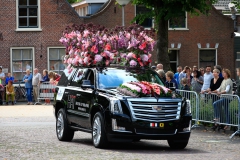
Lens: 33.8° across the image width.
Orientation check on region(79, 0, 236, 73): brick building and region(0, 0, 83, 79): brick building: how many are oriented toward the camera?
2

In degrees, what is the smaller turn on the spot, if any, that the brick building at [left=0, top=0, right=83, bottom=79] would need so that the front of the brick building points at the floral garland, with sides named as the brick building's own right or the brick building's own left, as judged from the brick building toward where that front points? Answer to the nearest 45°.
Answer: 0° — it already faces it

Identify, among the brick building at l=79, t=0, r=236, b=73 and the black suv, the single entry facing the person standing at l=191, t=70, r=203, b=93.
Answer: the brick building

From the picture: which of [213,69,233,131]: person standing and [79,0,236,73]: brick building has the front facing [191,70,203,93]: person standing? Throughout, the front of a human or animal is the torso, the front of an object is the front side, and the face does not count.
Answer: the brick building

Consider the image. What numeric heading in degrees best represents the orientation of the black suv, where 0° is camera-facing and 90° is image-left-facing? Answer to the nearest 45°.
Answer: approximately 315°

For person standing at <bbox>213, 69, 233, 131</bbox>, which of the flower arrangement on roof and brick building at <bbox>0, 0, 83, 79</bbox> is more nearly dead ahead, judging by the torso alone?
the flower arrangement on roof

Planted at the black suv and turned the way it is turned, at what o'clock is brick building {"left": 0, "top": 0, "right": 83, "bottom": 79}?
The brick building is roughly at 7 o'clock from the black suv.

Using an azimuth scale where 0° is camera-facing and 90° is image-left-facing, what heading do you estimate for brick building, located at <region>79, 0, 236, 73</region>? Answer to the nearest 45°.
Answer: approximately 0°
